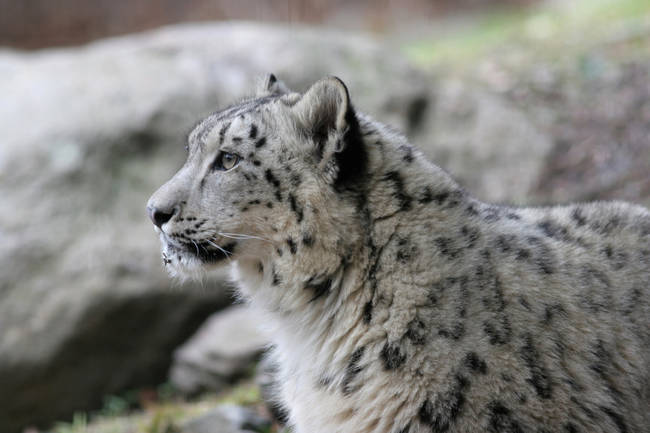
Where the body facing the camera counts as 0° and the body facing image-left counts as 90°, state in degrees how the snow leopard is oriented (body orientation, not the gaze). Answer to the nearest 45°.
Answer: approximately 90°
